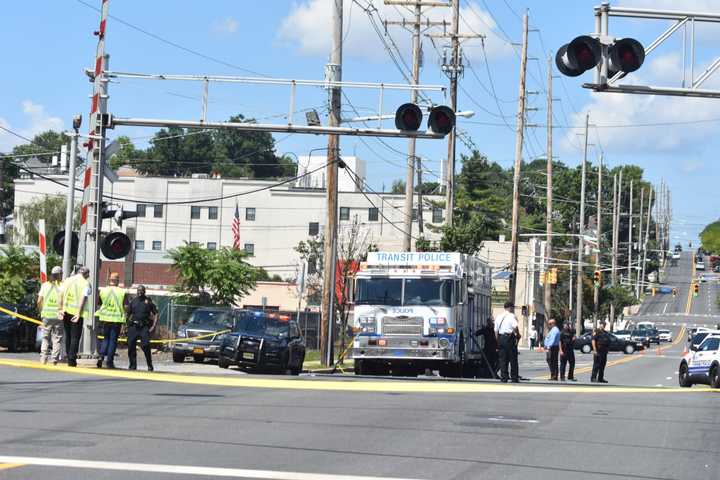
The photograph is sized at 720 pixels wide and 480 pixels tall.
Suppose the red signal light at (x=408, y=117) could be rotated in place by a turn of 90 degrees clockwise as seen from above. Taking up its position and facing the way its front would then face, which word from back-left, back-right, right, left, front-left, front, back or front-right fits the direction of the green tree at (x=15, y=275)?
front-right

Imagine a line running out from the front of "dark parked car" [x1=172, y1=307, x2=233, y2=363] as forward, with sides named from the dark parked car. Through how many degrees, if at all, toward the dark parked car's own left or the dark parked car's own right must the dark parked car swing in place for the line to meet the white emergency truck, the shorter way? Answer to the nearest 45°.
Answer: approximately 90° to the dark parked car's own left

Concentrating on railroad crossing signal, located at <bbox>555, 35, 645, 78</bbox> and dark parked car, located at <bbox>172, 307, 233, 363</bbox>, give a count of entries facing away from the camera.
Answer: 0

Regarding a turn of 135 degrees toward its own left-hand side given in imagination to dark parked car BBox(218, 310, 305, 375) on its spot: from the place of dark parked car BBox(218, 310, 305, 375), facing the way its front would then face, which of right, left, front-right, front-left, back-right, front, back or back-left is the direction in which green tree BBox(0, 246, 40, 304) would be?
back-left

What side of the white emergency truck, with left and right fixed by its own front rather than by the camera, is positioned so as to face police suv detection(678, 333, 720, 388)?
left
